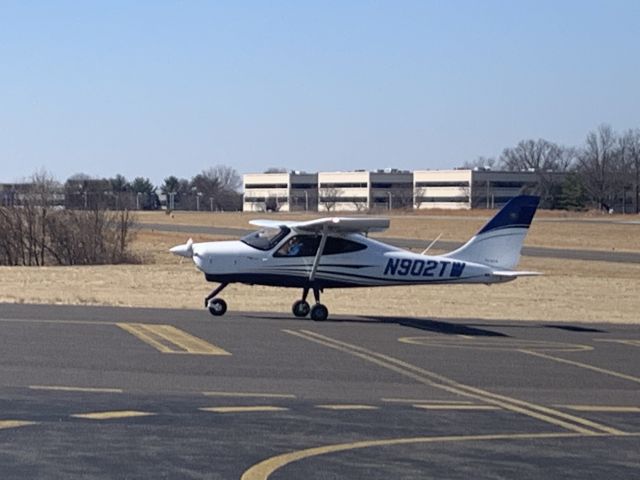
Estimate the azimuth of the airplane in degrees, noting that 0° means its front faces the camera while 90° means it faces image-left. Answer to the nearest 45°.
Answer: approximately 90°
